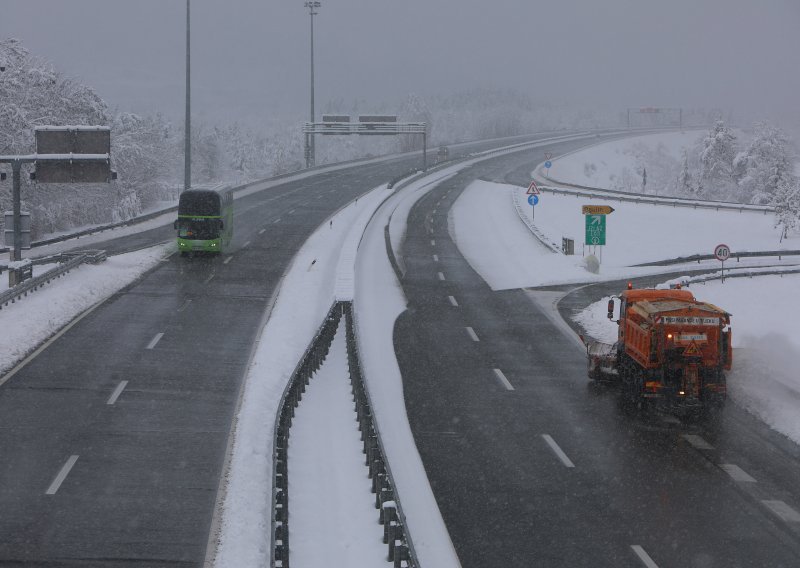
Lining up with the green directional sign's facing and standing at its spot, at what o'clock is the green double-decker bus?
The green double-decker bus is roughly at 2 o'clock from the green directional sign.

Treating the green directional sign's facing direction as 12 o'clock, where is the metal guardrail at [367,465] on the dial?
The metal guardrail is roughly at 12 o'clock from the green directional sign.

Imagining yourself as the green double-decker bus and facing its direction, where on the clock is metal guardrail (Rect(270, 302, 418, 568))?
The metal guardrail is roughly at 12 o'clock from the green double-decker bus.

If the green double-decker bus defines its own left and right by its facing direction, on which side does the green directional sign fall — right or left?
on its left

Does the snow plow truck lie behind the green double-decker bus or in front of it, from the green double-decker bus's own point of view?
in front

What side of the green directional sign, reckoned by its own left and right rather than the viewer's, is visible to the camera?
front

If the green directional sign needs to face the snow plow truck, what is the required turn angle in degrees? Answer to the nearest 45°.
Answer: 0° — it already faces it

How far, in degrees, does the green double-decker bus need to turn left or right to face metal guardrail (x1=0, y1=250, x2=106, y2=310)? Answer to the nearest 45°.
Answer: approximately 45° to its right
